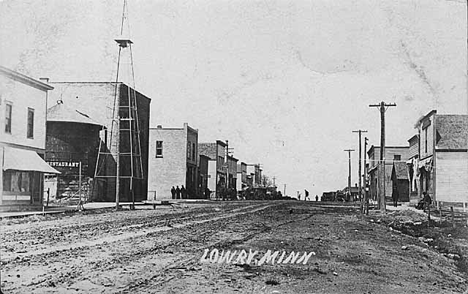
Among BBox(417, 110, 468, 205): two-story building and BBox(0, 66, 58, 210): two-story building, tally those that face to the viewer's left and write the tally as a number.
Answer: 1

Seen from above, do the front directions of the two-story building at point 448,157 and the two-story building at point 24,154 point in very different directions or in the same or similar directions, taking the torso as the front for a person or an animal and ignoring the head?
very different directions

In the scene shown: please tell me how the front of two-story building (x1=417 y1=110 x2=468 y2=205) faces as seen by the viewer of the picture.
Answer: facing to the left of the viewer

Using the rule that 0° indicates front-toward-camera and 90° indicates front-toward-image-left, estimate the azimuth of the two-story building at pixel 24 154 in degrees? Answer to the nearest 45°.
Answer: approximately 315°

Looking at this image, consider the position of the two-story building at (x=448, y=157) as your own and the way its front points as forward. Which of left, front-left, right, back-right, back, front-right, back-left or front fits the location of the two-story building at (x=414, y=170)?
right

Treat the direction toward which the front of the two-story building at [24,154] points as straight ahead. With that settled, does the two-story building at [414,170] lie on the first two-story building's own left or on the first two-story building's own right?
on the first two-story building's own left
